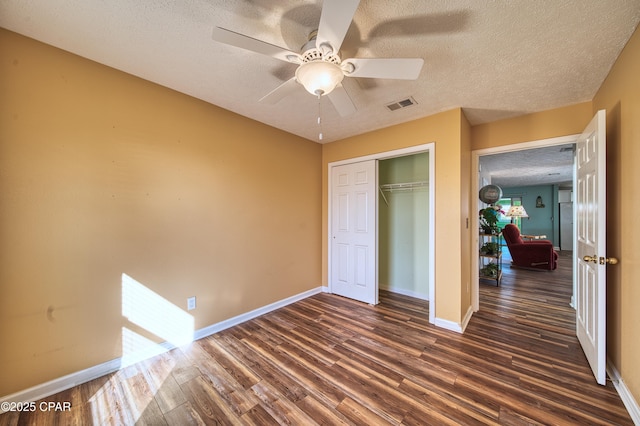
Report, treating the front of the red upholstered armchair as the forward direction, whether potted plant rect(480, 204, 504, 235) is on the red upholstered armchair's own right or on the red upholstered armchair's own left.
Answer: on the red upholstered armchair's own right

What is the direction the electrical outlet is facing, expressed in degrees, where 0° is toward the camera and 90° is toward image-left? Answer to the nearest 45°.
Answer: approximately 315°

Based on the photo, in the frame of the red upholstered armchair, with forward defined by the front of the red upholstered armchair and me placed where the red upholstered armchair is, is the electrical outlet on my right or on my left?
on my right

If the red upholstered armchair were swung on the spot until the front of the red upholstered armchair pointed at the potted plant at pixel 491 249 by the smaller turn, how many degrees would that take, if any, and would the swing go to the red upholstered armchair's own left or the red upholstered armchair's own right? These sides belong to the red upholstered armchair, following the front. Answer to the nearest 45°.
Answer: approximately 90° to the red upholstered armchair's own right
